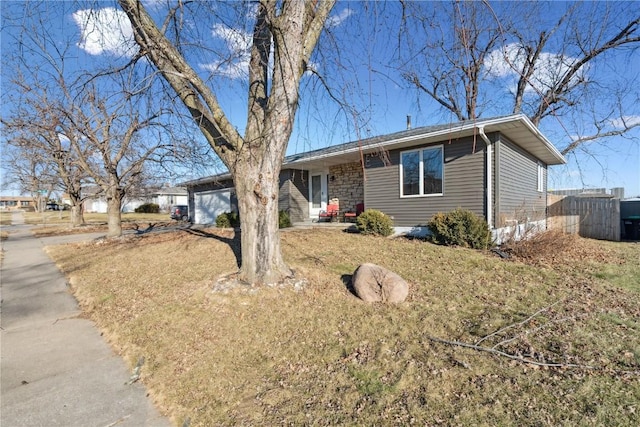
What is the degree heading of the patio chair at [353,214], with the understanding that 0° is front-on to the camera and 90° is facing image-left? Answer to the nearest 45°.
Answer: approximately 45°

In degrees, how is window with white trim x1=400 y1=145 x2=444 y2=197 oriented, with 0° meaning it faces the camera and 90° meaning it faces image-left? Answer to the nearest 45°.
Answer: approximately 45°

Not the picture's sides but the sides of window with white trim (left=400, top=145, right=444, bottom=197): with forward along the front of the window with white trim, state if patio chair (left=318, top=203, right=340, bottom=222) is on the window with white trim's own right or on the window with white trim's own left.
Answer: on the window with white trim's own right

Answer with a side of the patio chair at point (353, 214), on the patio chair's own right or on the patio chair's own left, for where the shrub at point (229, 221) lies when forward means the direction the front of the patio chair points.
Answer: on the patio chair's own right

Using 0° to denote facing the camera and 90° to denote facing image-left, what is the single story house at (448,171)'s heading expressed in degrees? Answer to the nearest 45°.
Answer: approximately 45°

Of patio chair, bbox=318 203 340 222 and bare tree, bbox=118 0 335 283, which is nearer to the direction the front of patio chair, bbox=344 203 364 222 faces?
the bare tree

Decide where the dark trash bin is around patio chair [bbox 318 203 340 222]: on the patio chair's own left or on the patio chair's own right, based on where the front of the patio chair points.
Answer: on the patio chair's own left

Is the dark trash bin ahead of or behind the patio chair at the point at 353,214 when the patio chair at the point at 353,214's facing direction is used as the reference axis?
behind

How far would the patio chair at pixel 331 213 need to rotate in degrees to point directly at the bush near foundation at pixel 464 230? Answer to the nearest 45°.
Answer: approximately 90° to its left

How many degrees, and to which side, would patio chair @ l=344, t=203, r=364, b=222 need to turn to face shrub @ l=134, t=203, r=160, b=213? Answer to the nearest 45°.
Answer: approximately 90° to its right

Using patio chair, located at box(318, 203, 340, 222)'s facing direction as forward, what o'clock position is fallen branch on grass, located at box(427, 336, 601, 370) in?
The fallen branch on grass is roughly at 10 o'clock from the patio chair.

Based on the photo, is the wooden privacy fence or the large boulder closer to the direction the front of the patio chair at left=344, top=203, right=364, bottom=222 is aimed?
the large boulder
